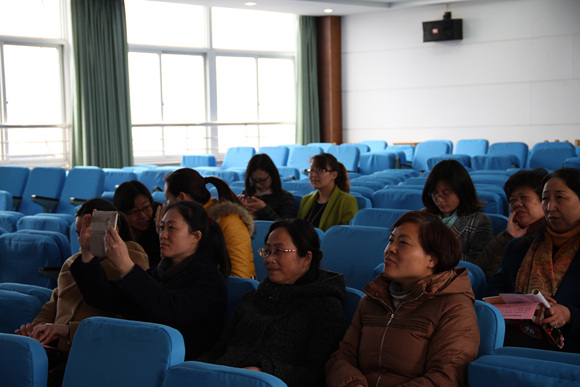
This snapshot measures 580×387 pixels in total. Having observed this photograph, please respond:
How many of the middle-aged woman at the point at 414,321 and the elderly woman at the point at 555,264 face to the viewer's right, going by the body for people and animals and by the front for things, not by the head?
0

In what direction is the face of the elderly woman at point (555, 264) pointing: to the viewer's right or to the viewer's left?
to the viewer's left

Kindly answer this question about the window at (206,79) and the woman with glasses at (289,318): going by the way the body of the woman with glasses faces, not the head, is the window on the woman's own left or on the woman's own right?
on the woman's own right

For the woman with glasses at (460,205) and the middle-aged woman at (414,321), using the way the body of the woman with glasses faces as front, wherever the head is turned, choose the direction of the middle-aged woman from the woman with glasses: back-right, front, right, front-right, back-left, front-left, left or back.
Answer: front-left

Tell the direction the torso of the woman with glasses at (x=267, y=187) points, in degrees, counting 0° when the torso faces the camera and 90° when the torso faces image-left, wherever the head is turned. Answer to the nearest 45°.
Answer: approximately 45°

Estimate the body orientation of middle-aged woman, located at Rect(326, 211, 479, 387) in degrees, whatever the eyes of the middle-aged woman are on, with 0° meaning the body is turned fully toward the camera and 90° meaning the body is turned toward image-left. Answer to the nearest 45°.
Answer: approximately 45°

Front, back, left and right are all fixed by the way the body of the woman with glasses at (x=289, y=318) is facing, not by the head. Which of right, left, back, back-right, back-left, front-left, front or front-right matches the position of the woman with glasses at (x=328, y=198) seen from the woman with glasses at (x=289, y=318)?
back-right

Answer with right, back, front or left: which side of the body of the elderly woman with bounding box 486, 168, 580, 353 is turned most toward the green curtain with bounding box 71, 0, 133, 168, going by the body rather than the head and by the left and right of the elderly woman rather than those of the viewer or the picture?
right

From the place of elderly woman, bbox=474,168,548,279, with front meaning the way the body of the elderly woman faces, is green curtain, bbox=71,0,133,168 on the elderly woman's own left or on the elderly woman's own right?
on the elderly woman's own right

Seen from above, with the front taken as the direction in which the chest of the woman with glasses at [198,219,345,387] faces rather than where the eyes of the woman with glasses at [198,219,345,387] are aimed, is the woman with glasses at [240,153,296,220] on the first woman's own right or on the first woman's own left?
on the first woman's own right

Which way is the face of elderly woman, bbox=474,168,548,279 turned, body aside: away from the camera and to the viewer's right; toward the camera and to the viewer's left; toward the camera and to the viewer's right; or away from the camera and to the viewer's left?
toward the camera and to the viewer's left
